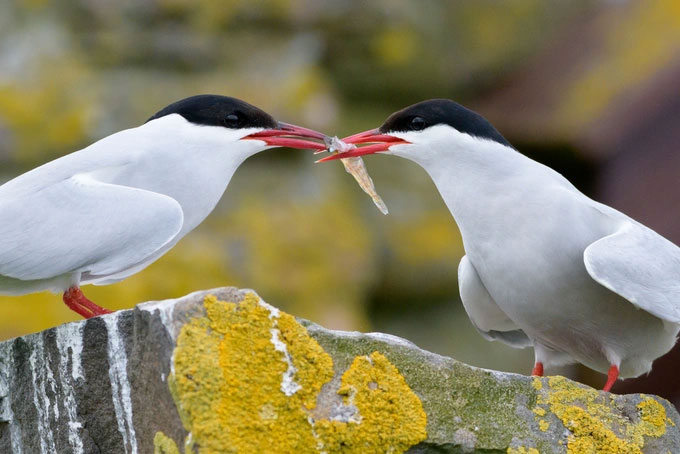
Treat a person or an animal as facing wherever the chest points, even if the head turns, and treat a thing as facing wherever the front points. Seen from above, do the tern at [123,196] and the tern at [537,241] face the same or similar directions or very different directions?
very different directions

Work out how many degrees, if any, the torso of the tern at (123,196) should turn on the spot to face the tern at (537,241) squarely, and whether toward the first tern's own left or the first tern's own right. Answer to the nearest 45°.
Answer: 0° — it already faces it

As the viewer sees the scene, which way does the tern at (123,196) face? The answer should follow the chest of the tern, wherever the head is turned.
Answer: to the viewer's right

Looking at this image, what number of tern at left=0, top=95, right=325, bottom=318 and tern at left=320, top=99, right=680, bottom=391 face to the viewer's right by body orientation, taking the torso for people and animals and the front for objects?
1

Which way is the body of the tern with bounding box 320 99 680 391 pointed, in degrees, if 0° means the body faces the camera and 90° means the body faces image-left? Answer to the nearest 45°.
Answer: approximately 45°

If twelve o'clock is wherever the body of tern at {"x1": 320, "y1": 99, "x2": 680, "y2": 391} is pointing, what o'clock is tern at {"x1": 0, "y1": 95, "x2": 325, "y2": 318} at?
tern at {"x1": 0, "y1": 95, "x2": 325, "y2": 318} is roughly at 1 o'clock from tern at {"x1": 320, "y1": 99, "x2": 680, "y2": 391}.
